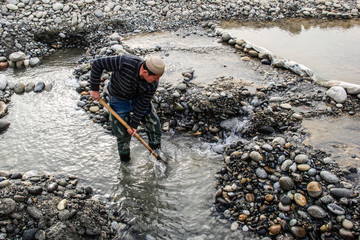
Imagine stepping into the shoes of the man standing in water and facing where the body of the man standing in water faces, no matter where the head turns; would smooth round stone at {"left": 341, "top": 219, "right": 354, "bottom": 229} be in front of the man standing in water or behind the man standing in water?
in front

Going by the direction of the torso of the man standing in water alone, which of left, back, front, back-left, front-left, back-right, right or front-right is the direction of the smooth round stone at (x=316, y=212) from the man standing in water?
front

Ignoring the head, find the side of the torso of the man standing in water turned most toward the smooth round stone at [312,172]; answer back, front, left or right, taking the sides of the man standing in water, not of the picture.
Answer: front

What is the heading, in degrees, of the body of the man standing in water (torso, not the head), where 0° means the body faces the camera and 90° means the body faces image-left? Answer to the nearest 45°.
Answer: approximately 315°

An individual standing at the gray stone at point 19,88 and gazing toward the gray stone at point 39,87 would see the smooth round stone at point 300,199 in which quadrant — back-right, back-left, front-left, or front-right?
front-right

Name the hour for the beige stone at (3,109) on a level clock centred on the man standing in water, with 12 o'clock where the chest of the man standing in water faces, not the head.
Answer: The beige stone is roughly at 6 o'clock from the man standing in water.

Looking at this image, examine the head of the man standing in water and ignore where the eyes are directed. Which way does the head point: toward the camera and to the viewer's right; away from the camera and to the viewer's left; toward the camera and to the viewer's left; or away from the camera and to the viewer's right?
toward the camera and to the viewer's right

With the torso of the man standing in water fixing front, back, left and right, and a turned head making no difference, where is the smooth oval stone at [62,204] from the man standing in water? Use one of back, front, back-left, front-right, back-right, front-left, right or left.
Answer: right

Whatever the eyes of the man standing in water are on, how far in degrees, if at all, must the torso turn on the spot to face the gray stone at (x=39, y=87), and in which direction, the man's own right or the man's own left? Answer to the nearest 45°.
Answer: approximately 180°

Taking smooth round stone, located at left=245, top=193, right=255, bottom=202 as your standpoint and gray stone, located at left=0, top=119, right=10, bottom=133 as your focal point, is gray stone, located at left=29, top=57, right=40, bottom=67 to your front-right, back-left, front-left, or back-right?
front-right

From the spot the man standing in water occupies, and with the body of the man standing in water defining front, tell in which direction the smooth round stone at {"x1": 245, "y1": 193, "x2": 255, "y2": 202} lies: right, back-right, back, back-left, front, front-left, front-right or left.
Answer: front

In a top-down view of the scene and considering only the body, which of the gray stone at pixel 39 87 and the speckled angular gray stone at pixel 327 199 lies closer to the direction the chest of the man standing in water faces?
the speckled angular gray stone

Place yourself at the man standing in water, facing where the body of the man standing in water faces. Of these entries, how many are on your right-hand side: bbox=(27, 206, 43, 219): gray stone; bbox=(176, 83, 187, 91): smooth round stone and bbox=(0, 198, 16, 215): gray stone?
2

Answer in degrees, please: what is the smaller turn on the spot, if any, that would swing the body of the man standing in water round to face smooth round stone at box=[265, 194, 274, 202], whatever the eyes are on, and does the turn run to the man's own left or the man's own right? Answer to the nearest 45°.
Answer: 0° — they already face it

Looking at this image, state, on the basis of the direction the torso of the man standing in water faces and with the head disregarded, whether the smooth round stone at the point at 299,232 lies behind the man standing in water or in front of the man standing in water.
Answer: in front

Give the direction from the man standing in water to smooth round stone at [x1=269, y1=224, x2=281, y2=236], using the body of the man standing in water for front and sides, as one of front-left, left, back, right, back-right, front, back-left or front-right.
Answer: front

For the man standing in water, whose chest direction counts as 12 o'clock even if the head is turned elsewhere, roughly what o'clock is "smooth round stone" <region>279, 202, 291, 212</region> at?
The smooth round stone is roughly at 12 o'clock from the man standing in water.

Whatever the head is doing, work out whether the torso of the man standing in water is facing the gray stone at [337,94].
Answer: no

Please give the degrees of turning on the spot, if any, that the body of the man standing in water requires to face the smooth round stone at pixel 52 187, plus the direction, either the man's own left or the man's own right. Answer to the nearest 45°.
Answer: approximately 90° to the man's own right
